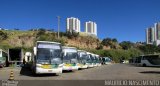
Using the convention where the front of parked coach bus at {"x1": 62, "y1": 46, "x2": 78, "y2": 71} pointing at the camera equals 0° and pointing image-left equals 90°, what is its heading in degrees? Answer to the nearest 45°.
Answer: approximately 0°

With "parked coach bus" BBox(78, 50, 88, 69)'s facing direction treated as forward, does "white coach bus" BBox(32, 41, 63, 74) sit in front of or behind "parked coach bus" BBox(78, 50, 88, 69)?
in front
